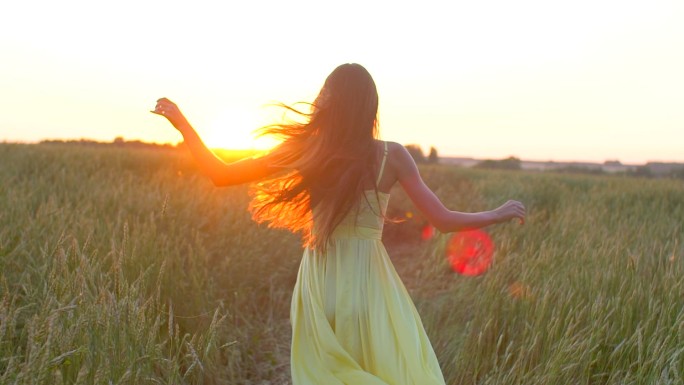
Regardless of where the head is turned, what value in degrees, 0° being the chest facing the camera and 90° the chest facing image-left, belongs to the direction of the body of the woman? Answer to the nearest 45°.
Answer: approximately 180°

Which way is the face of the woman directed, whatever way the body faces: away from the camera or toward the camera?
away from the camera
